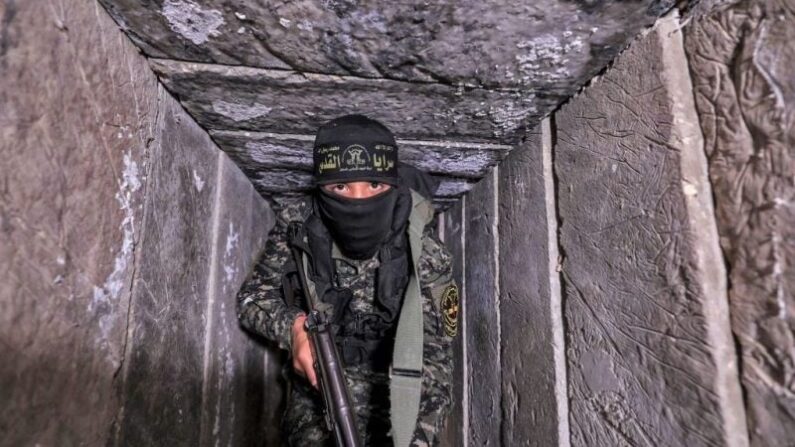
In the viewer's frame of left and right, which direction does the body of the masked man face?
facing the viewer
